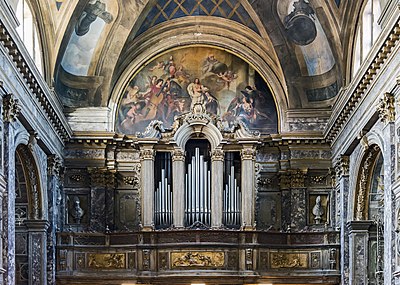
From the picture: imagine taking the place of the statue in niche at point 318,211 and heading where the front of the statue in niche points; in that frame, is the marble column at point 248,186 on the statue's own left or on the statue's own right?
on the statue's own right

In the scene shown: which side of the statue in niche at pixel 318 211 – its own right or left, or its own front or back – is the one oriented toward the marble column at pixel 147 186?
right

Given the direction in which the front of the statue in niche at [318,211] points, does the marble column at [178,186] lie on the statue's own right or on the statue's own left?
on the statue's own right

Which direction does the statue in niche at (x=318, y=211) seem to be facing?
toward the camera

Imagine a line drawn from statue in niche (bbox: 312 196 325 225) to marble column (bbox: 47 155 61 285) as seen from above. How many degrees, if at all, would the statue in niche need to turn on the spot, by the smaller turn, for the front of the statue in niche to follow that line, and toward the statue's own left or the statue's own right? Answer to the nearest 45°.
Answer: approximately 45° to the statue's own right

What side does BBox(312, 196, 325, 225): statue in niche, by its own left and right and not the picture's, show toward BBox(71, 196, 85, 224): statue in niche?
right

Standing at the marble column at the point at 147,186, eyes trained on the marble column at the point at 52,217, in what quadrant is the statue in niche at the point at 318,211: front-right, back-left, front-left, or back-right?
back-left
